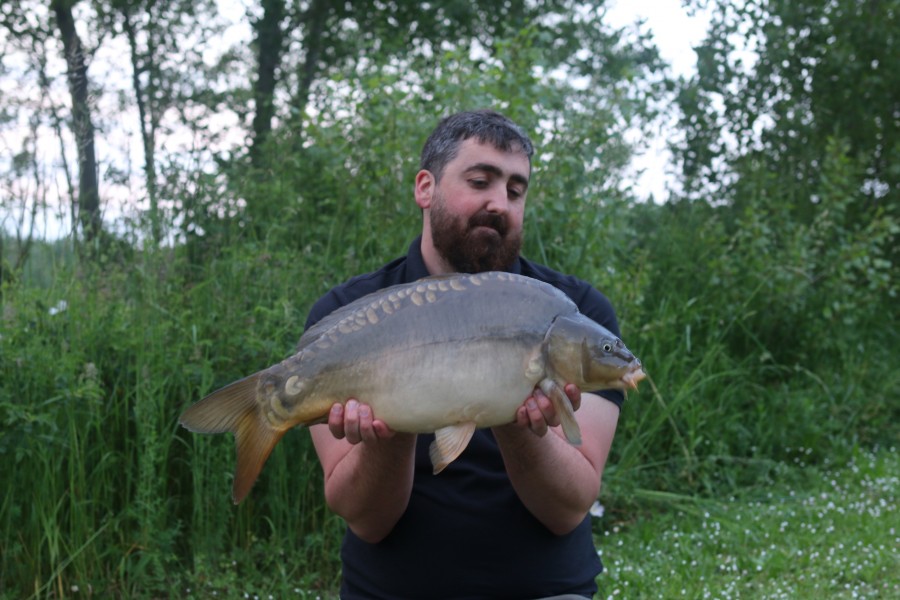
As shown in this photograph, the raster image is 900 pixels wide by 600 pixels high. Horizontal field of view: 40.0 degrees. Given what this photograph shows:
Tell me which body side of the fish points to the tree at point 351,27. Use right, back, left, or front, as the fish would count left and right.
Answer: left

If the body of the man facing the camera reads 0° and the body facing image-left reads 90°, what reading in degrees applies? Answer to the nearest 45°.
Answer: approximately 0°

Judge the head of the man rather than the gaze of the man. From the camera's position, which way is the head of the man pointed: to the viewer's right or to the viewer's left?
to the viewer's right

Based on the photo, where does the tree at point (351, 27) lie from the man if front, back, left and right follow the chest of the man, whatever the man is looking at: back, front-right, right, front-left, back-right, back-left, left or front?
back

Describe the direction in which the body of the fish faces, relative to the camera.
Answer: to the viewer's right
